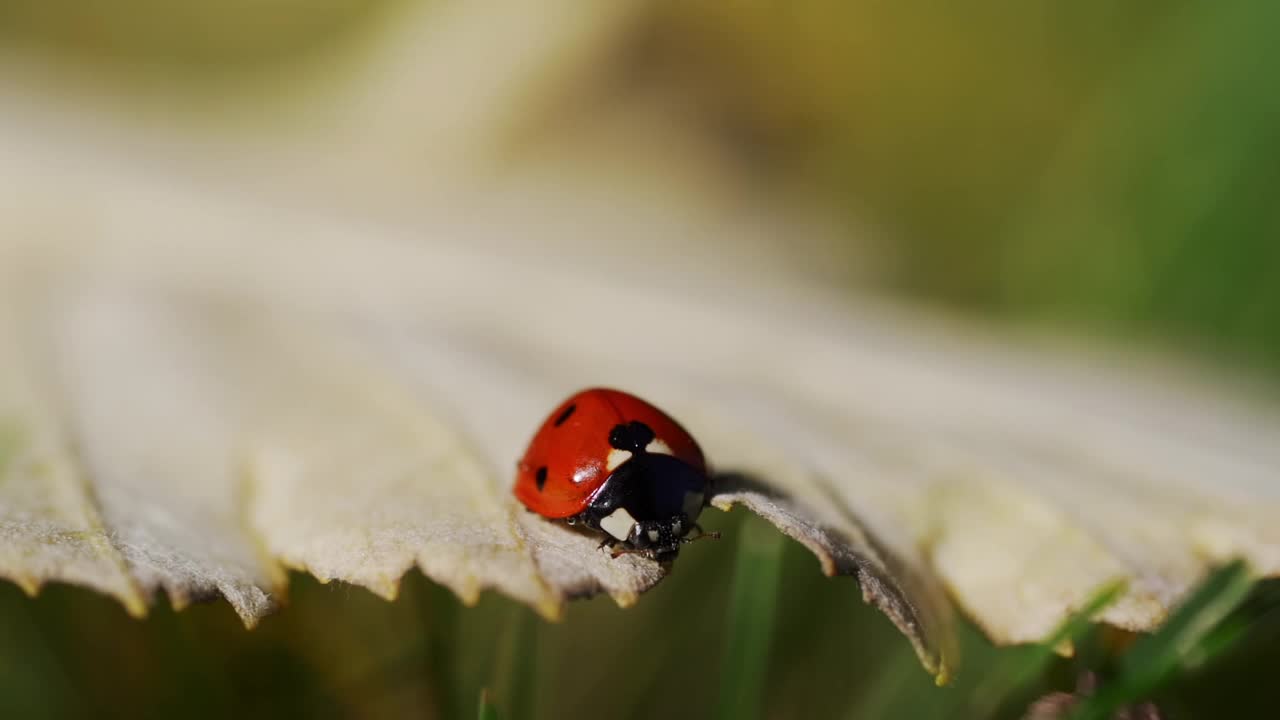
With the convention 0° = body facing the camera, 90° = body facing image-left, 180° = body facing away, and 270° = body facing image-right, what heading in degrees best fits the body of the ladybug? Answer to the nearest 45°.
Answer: approximately 315°
